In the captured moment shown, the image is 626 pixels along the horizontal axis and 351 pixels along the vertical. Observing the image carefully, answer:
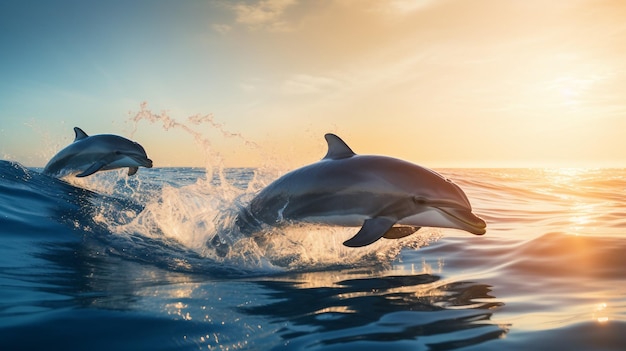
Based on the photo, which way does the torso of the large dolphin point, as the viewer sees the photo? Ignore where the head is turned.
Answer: to the viewer's right

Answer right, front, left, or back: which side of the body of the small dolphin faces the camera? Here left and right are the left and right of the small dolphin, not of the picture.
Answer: right

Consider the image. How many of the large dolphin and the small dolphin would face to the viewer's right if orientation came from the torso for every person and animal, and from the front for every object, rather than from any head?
2

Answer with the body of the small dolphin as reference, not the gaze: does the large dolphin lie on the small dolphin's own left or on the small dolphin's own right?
on the small dolphin's own right

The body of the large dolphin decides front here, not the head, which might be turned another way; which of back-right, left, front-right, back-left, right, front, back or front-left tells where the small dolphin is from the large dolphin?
back-left
